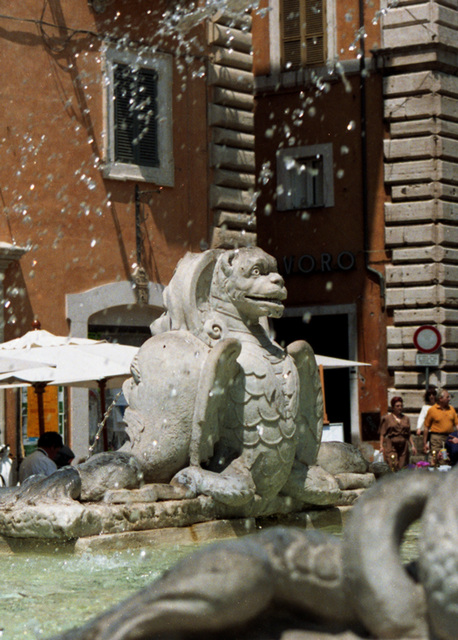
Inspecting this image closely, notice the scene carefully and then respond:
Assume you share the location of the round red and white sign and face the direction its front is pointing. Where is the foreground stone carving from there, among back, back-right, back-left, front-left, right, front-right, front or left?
front

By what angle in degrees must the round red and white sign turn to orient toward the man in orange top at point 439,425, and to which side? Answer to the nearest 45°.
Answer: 0° — it already faces them

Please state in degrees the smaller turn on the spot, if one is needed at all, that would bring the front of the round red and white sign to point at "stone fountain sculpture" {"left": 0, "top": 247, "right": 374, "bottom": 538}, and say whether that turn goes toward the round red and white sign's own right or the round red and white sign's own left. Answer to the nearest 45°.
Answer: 0° — it already faces it

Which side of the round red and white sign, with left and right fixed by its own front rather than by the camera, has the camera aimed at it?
front

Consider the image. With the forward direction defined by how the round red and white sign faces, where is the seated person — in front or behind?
in front
